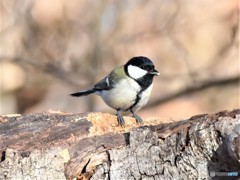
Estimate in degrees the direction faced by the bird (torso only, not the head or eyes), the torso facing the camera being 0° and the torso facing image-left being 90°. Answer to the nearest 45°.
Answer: approximately 315°
